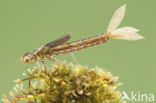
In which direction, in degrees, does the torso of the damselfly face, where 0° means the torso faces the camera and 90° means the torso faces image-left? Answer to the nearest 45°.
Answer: approximately 90°
